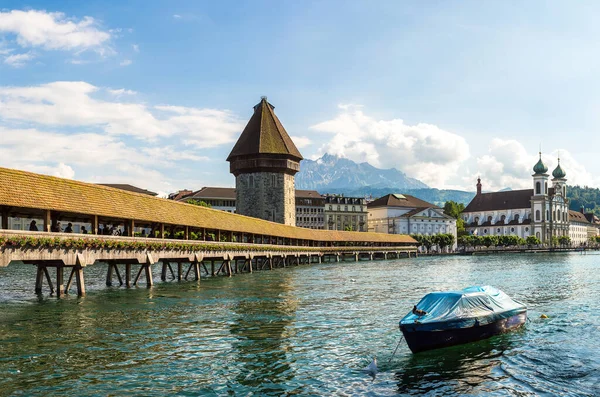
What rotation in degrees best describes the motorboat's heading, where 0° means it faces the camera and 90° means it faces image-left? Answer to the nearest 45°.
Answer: approximately 45°
